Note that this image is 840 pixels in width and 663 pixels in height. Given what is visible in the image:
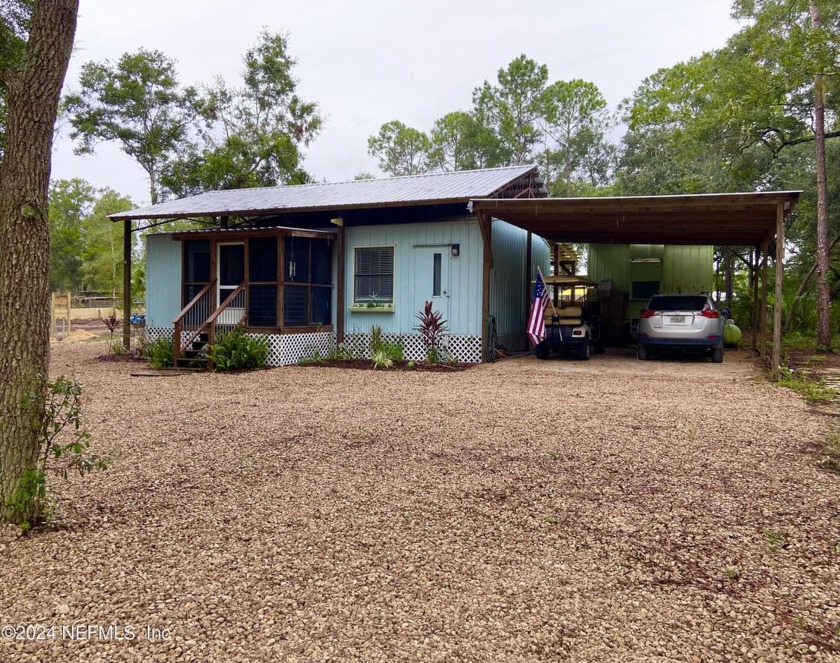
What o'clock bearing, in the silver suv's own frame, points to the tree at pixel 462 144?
The tree is roughly at 11 o'clock from the silver suv.

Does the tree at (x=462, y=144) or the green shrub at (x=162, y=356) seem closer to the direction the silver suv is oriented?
the tree

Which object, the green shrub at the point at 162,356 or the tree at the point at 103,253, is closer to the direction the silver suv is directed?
the tree

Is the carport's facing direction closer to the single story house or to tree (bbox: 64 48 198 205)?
the single story house

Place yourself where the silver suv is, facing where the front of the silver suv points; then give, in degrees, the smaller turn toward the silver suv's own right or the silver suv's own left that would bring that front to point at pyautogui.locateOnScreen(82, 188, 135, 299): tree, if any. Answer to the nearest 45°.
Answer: approximately 45° to the silver suv's own left

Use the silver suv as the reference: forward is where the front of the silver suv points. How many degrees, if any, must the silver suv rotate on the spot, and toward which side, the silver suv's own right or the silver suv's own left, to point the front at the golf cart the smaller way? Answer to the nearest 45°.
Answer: approximately 90° to the silver suv's own left

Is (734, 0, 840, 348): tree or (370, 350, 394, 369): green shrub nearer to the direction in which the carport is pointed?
the green shrub

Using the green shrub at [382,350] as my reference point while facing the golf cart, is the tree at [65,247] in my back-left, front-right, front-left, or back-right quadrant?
back-left

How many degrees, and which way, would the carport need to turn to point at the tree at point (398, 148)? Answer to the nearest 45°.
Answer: approximately 135° to its right

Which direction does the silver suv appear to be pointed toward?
away from the camera

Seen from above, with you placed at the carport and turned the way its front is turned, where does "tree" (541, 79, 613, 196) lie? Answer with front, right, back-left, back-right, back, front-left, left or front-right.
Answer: back

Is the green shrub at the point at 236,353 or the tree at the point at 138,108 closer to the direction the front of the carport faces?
the green shrub

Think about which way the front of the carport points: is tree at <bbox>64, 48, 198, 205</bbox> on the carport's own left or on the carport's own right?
on the carport's own right

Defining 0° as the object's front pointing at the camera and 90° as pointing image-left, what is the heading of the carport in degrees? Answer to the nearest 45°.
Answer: approximately 0°
